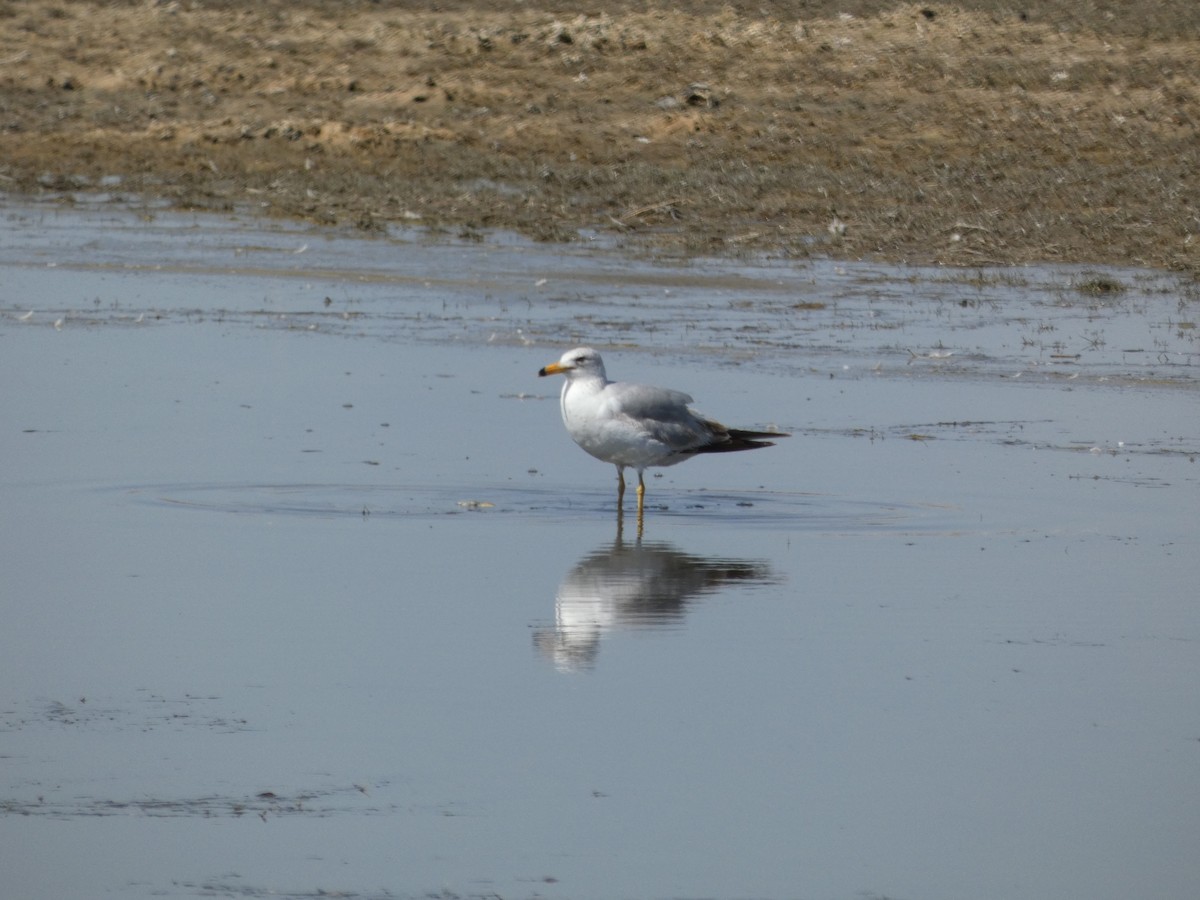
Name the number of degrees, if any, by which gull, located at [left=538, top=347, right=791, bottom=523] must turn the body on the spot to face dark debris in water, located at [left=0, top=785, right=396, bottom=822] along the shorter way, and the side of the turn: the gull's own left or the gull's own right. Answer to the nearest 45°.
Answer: approximately 90° to the gull's own left

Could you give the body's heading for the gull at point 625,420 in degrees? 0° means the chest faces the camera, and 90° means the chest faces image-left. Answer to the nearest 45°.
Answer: approximately 90°
